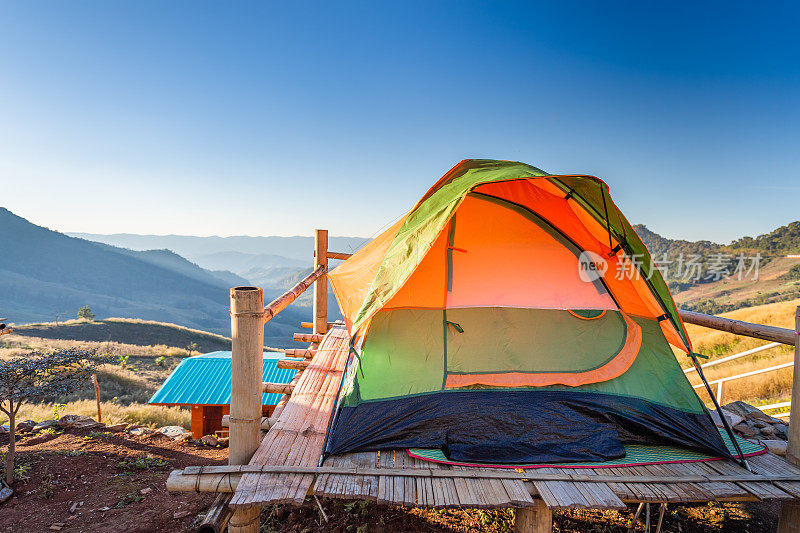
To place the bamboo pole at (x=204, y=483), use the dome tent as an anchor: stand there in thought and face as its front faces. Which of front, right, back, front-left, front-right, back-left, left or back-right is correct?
front-right

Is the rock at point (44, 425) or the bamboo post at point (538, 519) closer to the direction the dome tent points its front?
the bamboo post

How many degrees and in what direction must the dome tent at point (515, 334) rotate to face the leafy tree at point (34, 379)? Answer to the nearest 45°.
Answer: approximately 90° to its right

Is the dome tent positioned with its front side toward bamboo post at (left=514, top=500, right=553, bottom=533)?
yes

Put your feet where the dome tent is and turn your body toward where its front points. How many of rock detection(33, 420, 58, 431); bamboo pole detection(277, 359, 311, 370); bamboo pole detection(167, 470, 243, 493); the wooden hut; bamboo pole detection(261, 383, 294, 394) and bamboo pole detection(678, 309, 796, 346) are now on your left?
1

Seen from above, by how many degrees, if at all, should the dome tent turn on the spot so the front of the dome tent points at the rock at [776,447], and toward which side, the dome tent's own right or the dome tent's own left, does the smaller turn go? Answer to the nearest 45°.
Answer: approximately 90° to the dome tent's own left

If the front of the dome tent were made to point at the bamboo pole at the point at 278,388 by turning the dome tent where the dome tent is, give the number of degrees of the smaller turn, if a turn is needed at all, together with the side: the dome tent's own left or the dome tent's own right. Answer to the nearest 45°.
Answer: approximately 90° to the dome tent's own right

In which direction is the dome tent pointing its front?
toward the camera

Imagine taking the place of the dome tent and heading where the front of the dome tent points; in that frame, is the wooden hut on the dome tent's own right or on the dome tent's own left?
on the dome tent's own right

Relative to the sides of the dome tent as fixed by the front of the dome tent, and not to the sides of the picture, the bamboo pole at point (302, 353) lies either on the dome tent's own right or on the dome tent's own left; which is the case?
on the dome tent's own right
